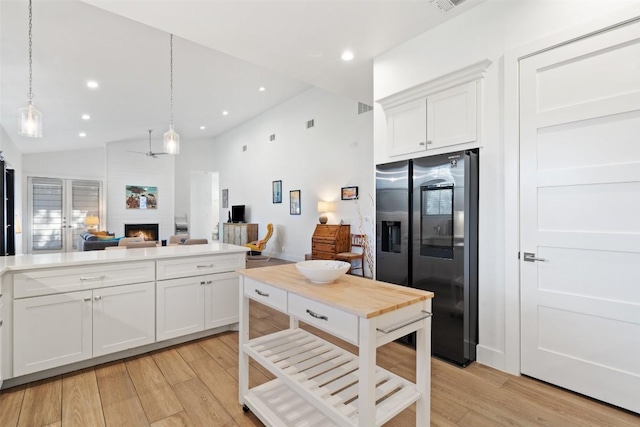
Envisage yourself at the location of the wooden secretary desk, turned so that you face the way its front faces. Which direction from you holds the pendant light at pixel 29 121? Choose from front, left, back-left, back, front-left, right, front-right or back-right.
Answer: front

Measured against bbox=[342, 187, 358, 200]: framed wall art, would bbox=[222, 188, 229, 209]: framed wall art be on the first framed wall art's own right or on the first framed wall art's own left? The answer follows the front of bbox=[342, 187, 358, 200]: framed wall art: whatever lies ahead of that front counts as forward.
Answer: on the first framed wall art's own right

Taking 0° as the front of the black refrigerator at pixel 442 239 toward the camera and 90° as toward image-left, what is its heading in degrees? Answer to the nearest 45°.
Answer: approximately 45°

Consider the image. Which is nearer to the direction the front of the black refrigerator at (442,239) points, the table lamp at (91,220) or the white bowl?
the white bowl

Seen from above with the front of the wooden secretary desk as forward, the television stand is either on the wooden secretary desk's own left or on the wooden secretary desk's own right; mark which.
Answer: on the wooden secretary desk's own right

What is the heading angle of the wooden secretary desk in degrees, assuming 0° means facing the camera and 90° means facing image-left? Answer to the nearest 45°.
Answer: approximately 45°

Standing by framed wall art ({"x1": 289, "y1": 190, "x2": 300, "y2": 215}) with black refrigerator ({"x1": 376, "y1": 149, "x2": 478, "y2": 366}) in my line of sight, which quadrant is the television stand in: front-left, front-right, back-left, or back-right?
back-right

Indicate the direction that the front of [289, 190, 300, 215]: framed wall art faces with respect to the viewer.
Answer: facing the viewer and to the left of the viewer

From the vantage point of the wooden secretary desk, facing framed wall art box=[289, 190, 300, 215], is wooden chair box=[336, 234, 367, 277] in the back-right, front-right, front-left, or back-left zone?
back-right

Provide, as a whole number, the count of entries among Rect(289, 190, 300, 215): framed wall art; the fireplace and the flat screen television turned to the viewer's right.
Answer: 0

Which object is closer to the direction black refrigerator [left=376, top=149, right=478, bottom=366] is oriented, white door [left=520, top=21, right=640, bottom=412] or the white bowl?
the white bowl

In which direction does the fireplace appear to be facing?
toward the camera

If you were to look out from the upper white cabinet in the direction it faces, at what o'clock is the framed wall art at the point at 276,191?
The framed wall art is roughly at 3 o'clock from the upper white cabinet.

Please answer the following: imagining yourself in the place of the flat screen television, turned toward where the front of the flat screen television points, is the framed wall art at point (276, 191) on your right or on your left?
on your left
